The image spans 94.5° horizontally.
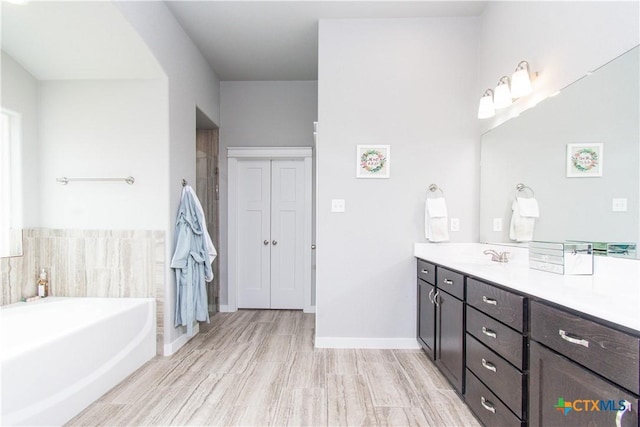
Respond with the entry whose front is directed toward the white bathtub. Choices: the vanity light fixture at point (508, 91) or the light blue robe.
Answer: the vanity light fixture

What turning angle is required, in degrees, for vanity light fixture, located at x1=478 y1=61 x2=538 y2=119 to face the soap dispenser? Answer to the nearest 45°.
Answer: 0° — it already faces it

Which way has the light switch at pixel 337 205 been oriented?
toward the camera

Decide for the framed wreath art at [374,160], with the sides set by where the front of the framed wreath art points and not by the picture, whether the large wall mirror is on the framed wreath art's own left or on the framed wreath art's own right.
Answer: on the framed wreath art's own left

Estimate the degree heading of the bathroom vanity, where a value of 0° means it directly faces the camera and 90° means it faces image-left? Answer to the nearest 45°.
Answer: approximately 45°

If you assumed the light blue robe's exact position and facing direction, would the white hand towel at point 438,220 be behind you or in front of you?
in front

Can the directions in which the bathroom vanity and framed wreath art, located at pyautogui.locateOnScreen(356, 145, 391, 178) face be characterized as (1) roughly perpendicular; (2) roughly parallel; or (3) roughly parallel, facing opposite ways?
roughly perpendicular

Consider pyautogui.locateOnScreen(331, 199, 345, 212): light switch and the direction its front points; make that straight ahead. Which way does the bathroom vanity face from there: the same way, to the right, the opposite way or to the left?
to the right

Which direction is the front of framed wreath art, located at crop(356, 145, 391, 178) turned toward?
toward the camera

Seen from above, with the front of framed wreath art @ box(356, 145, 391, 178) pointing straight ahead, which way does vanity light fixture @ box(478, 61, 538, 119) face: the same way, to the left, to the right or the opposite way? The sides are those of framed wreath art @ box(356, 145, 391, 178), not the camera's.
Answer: to the right

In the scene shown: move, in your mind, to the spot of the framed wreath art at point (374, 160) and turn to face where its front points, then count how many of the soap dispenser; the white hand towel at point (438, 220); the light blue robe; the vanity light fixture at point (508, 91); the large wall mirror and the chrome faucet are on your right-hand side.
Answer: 2

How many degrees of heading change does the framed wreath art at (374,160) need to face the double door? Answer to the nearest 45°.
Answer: approximately 135° to its right

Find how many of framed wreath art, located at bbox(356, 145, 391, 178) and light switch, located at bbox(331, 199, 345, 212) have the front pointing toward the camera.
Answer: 2

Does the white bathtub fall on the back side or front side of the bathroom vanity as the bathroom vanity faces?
on the front side

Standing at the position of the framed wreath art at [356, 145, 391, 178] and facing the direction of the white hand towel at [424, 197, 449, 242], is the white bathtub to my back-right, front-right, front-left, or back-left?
back-right

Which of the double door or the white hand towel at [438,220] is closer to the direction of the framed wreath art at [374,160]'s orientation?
the white hand towel

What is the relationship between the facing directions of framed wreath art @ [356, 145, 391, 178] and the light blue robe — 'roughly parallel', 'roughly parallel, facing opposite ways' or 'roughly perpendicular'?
roughly perpendicular
